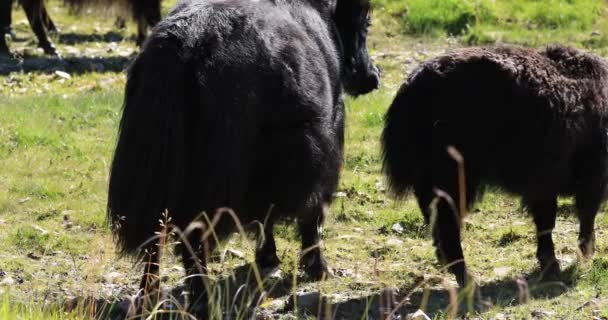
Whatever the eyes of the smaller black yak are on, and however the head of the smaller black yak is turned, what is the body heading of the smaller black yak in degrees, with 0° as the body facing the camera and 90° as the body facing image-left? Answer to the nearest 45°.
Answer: approximately 270°

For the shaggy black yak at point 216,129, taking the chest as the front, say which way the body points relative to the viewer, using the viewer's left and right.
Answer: facing away from the viewer and to the right of the viewer

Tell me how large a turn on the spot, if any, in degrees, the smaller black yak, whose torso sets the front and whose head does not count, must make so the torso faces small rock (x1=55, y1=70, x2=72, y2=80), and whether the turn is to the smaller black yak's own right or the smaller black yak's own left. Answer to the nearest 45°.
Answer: approximately 135° to the smaller black yak's own left

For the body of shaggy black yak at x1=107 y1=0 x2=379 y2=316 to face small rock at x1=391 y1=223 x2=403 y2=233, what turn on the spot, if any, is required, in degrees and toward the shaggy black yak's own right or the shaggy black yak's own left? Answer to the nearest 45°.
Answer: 0° — it already faces it
